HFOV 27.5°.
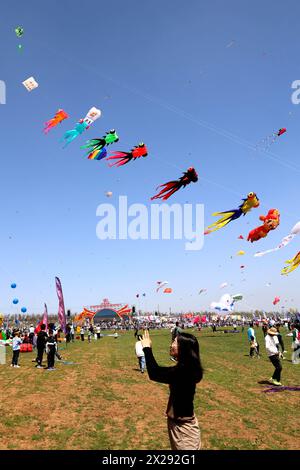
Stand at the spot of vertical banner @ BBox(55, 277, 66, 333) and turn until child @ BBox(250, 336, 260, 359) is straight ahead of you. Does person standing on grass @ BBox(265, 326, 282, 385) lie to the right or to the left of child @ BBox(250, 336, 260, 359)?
right

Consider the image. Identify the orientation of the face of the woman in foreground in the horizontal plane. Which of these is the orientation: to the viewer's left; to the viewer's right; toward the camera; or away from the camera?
to the viewer's left

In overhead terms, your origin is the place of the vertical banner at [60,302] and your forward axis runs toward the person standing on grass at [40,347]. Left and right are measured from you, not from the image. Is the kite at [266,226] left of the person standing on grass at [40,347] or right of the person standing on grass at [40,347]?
left

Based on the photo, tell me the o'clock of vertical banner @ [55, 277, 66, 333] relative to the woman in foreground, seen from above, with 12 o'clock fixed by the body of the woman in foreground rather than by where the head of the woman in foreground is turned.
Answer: The vertical banner is roughly at 1 o'clock from the woman in foreground.

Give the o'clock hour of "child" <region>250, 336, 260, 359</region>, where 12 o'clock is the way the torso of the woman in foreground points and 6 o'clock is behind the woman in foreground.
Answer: The child is roughly at 4 o'clock from the woman in foreground.

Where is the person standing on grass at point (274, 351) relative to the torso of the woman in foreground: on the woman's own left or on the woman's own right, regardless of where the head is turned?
on the woman's own right

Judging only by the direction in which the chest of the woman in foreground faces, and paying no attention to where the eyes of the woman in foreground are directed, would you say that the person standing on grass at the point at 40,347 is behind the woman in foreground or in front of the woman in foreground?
in front

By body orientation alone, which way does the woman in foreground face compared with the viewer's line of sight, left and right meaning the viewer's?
facing away from the viewer and to the left of the viewer

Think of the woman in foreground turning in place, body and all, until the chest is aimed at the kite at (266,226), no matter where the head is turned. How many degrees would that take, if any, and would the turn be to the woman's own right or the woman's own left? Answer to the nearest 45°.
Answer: approximately 45° to the woman's own right
